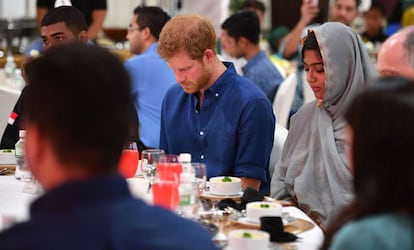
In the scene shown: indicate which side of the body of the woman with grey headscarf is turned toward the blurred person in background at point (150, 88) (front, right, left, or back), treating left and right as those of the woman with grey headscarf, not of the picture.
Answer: right

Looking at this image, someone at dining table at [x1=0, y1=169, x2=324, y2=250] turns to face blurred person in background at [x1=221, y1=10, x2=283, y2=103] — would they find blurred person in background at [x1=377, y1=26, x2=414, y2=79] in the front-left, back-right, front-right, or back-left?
front-right

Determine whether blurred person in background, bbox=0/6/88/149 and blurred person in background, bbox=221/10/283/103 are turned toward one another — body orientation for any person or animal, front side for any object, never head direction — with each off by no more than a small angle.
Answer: no

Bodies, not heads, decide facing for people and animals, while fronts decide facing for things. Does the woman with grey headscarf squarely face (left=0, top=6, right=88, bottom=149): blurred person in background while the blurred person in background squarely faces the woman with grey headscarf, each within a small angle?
no

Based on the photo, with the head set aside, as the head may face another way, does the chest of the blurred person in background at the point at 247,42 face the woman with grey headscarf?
no

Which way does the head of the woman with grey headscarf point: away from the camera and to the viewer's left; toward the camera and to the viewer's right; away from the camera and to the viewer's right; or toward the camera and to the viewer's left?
toward the camera and to the viewer's left

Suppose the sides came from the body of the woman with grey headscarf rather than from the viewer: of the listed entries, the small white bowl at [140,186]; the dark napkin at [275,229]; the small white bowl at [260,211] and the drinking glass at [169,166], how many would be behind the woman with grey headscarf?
0

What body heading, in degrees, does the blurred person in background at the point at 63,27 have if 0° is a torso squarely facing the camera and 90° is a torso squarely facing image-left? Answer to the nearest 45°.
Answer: approximately 45°

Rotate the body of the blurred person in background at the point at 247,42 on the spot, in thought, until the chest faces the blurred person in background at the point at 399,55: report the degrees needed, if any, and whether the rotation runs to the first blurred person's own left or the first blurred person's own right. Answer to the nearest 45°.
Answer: approximately 90° to the first blurred person's own left
